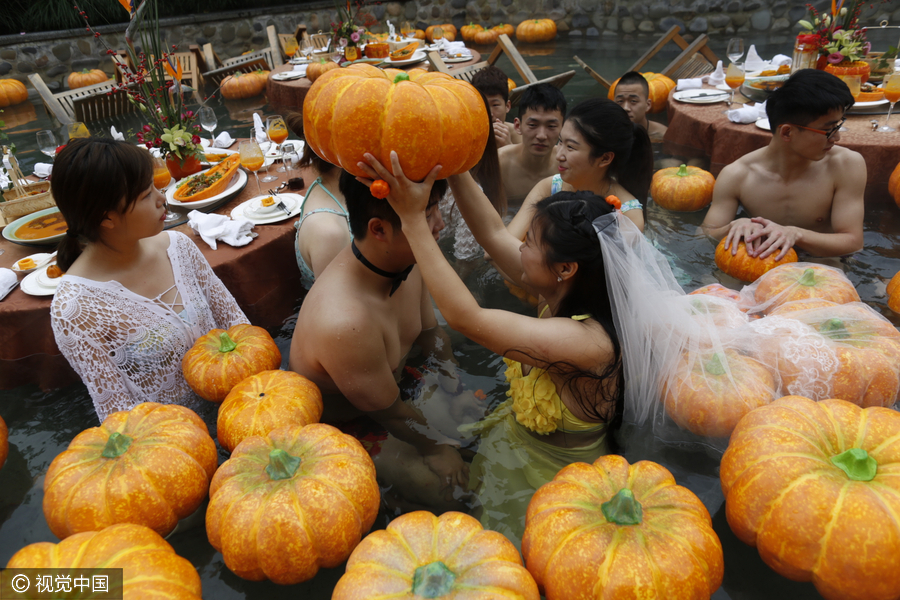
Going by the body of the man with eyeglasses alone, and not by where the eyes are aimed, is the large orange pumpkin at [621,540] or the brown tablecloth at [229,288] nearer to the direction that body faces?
the large orange pumpkin

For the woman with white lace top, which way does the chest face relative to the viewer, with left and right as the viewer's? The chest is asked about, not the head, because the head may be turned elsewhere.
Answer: facing the viewer and to the right of the viewer

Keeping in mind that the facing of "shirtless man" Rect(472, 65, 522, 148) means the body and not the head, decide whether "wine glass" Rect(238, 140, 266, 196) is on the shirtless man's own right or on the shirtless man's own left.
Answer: on the shirtless man's own right

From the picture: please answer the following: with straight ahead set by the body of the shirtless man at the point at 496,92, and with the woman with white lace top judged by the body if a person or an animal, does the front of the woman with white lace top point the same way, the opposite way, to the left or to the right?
to the left

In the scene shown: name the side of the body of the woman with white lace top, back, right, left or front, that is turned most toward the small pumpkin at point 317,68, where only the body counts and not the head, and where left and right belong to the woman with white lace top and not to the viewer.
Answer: left

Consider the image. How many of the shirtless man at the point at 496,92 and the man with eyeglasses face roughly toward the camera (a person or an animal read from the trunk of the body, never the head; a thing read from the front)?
2

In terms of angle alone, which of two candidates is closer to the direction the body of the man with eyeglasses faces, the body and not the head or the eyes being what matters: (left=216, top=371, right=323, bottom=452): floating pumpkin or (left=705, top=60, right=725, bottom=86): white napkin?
the floating pumpkin

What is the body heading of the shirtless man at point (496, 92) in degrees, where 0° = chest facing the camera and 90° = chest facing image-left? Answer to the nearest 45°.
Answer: approximately 0°

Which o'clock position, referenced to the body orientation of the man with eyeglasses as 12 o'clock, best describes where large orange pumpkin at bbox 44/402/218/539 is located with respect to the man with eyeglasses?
The large orange pumpkin is roughly at 1 o'clock from the man with eyeglasses.

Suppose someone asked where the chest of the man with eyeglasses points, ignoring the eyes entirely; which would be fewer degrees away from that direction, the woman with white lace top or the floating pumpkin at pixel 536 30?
the woman with white lace top

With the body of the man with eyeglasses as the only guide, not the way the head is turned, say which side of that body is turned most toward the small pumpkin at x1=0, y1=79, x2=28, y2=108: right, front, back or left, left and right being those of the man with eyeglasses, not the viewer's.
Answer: right

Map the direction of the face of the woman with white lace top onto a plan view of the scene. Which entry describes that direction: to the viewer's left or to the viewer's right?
to the viewer's right

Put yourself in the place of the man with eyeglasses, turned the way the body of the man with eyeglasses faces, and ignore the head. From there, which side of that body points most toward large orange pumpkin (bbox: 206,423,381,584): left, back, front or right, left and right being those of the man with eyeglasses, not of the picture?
front
